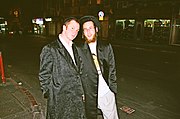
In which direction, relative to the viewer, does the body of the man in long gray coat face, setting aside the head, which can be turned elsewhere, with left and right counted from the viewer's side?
facing the viewer and to the right of the viewer

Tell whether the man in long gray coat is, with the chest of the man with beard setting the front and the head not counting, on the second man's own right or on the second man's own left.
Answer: on the second man's own right

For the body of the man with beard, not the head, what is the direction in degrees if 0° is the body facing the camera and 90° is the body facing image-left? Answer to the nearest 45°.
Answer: approximately 0°

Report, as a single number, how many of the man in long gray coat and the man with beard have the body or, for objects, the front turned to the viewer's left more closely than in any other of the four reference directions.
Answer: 0

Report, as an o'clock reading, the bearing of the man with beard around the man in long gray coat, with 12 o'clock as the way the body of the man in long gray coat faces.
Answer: The man with beard is roughly at 10 o'clock from the man in long gray coat.
